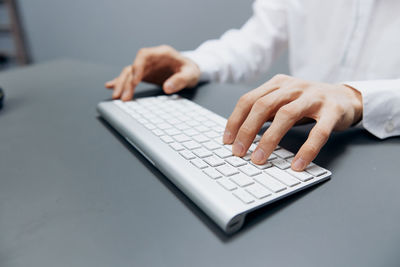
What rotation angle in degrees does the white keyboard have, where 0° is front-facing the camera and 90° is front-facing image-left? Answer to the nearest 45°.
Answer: approximately 225°

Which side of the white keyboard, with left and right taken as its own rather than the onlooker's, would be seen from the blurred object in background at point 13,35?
left
